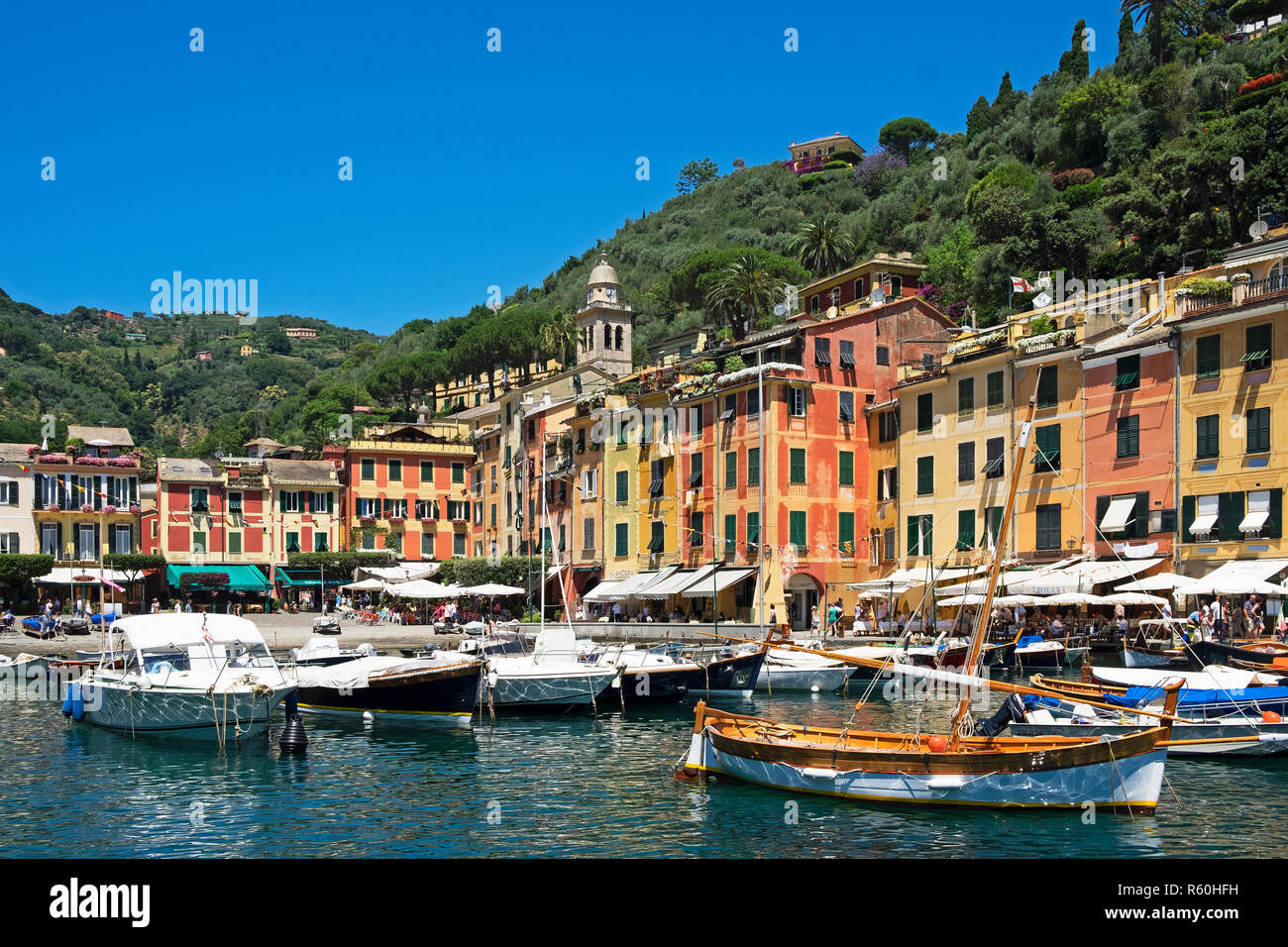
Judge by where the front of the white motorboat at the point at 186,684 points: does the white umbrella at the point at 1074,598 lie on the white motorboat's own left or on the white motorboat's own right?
on the white motorboat's own left
